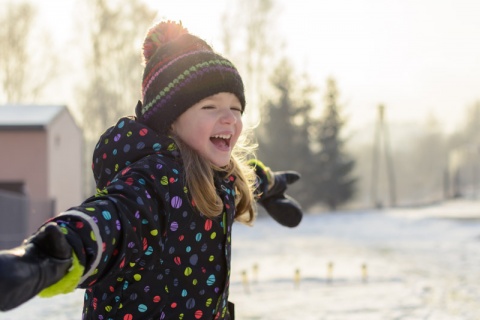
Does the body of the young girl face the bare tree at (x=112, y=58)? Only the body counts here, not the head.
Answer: no

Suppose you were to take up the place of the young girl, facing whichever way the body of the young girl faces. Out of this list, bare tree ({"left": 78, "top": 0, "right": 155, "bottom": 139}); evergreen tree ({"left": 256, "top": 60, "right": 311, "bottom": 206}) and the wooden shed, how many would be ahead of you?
0

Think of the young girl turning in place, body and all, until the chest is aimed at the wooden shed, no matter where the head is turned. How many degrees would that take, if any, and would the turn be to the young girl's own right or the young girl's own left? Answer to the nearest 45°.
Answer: approximately 135° to the young girl's own left

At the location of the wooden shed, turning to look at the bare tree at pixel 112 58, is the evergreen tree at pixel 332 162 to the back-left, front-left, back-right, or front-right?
front-right

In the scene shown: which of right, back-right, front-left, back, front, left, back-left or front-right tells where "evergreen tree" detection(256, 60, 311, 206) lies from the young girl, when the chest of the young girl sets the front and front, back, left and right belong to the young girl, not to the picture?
back-left

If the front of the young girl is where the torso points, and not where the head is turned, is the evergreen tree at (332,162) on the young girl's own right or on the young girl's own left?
on the young girl's own left

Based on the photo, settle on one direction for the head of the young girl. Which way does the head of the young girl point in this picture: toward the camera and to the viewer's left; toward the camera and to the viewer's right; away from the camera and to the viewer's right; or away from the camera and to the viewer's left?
toward the camera and to the viewer's right
